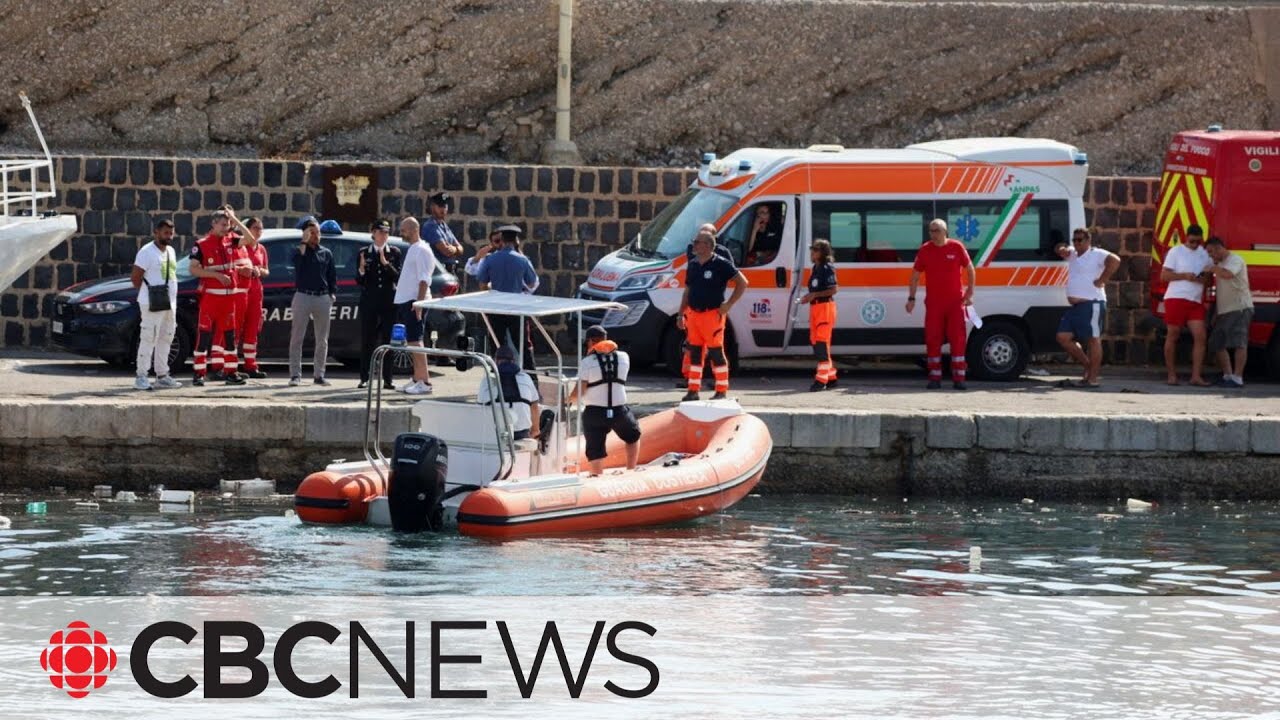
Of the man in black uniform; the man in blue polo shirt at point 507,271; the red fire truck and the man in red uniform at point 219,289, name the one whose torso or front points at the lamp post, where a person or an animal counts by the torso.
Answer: the man in blue polo shirt

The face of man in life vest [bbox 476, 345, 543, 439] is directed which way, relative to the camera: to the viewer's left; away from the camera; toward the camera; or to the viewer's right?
away from the camera

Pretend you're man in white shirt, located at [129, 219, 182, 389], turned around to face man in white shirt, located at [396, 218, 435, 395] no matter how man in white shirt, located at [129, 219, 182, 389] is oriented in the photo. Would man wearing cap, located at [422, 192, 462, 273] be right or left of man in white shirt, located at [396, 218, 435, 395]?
left

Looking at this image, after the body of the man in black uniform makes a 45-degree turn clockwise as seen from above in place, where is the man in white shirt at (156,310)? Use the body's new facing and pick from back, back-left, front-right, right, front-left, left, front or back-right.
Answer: front-right

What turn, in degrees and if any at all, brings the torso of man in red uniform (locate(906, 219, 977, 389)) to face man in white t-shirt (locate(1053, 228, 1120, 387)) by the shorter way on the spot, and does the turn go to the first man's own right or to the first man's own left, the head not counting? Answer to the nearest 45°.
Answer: approximately 135° to the first man's own left

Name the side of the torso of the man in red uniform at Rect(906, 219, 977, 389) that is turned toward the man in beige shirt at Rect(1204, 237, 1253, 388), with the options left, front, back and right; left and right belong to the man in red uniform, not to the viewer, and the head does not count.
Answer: left

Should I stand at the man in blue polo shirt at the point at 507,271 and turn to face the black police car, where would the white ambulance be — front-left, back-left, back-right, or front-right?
back-right
